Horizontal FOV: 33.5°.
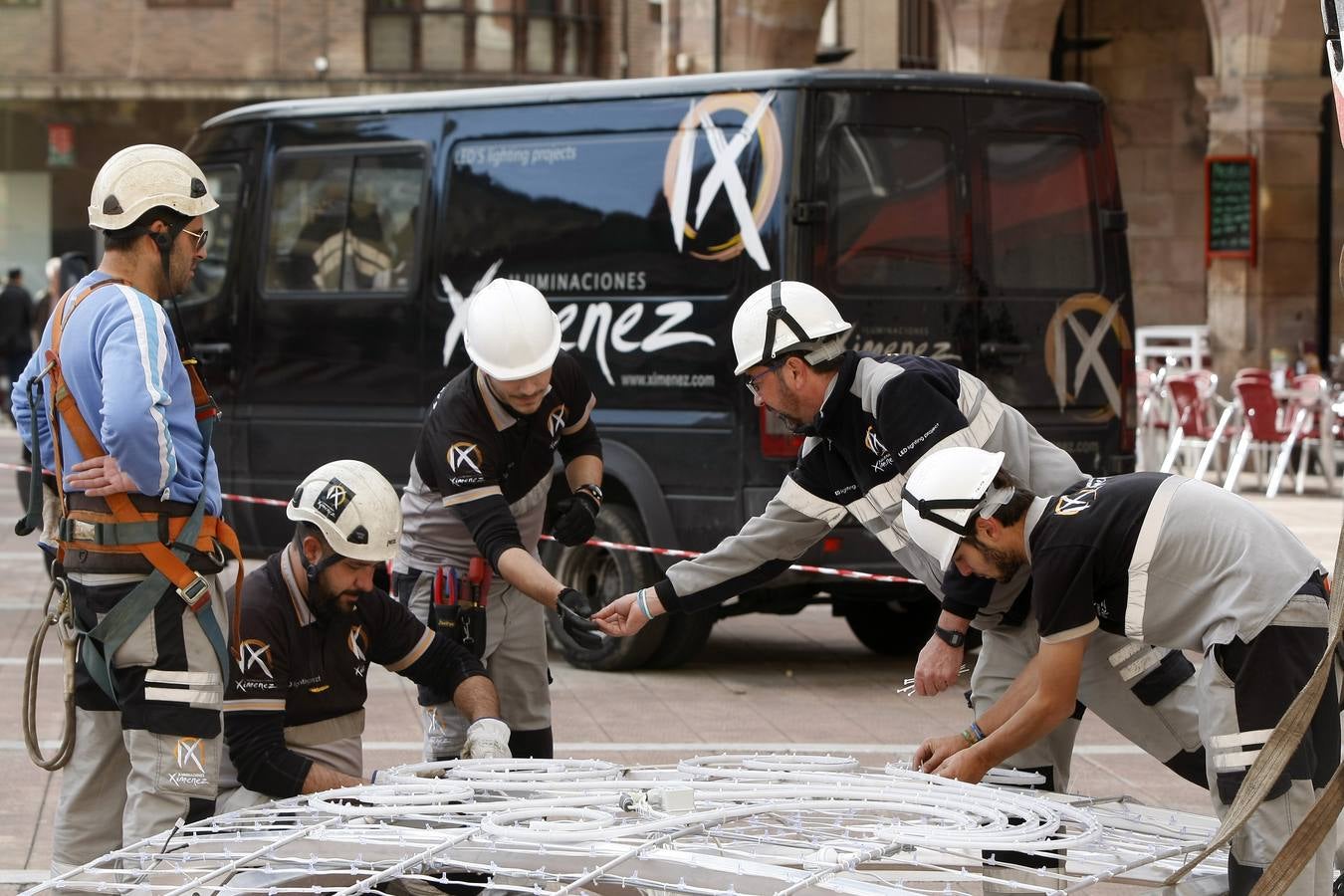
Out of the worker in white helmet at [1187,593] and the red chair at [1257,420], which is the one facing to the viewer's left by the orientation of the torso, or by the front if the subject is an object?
the worker in white helmet

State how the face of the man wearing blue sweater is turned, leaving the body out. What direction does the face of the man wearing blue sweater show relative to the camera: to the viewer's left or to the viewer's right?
to the viewer's right

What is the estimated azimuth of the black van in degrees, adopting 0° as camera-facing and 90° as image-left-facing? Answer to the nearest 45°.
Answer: approximately 135°

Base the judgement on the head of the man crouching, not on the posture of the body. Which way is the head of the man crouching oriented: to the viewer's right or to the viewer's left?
to the viewer's right

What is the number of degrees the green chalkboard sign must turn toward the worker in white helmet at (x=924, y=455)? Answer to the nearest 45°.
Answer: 0° — it already faces them

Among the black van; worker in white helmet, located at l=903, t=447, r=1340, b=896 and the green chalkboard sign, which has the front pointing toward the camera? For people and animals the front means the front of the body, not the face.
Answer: the green chalkboard sign

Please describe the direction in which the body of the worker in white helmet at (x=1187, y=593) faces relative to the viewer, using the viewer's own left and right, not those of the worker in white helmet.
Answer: facing to the left of the viewer

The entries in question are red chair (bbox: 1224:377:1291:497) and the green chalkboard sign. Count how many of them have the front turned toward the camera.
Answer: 1

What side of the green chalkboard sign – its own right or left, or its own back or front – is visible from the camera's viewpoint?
front

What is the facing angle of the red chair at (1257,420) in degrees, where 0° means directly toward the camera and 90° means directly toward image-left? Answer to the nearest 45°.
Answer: approximately 225°

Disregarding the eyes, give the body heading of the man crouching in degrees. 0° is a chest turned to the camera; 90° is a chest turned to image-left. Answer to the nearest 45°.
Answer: approximately 315°
